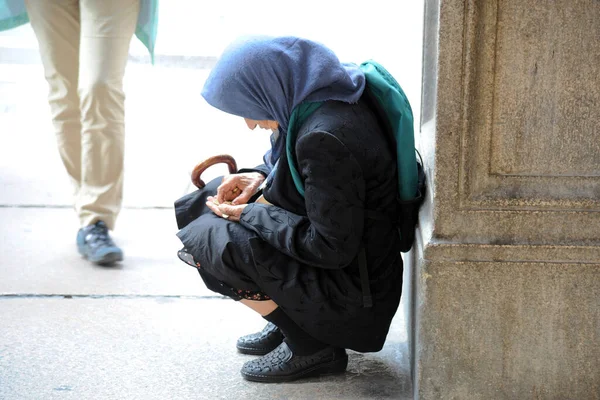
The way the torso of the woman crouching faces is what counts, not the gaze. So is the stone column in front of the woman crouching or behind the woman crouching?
behind

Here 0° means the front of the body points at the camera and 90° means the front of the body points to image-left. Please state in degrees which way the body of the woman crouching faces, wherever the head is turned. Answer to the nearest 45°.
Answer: approximately 90°
